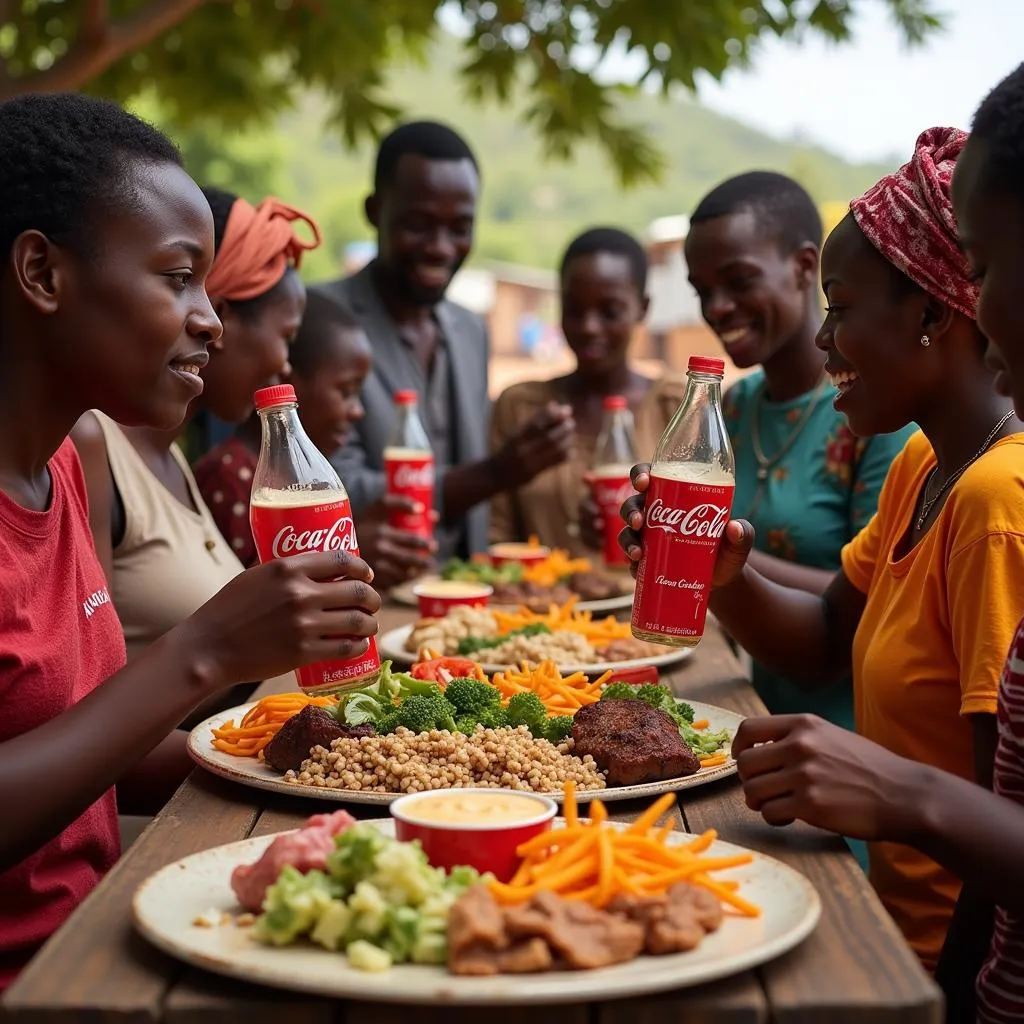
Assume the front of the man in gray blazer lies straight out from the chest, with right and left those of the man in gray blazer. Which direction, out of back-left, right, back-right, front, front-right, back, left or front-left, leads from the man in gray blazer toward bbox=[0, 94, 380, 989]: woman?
front-right

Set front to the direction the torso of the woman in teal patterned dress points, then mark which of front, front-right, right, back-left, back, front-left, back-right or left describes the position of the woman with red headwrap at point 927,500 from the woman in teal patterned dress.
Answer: front-left

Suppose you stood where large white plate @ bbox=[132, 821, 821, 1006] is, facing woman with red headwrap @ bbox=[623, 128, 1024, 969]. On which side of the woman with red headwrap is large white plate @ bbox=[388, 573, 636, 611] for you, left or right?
left

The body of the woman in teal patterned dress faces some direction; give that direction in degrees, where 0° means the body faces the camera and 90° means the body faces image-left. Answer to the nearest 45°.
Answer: approximately 45°

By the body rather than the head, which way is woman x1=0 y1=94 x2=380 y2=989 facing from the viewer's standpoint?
to the viewer's right

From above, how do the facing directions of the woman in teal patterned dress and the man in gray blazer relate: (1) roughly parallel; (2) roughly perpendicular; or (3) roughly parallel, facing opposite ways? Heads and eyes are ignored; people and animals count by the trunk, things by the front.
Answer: roughly perpendicular

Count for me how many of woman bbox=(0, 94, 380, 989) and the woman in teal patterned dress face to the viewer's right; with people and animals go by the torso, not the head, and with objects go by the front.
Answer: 1

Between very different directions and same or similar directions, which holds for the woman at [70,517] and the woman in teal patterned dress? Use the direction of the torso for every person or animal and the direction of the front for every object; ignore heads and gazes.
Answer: very different directions

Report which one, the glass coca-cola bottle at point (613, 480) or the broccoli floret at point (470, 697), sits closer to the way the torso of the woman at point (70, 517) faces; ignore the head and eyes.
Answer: the broccoli floret

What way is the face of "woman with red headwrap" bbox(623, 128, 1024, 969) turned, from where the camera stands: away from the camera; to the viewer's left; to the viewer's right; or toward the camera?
to the viewer's left

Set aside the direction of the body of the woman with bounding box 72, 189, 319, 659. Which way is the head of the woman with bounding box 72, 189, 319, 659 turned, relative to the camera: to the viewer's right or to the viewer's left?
to the viewer's right
